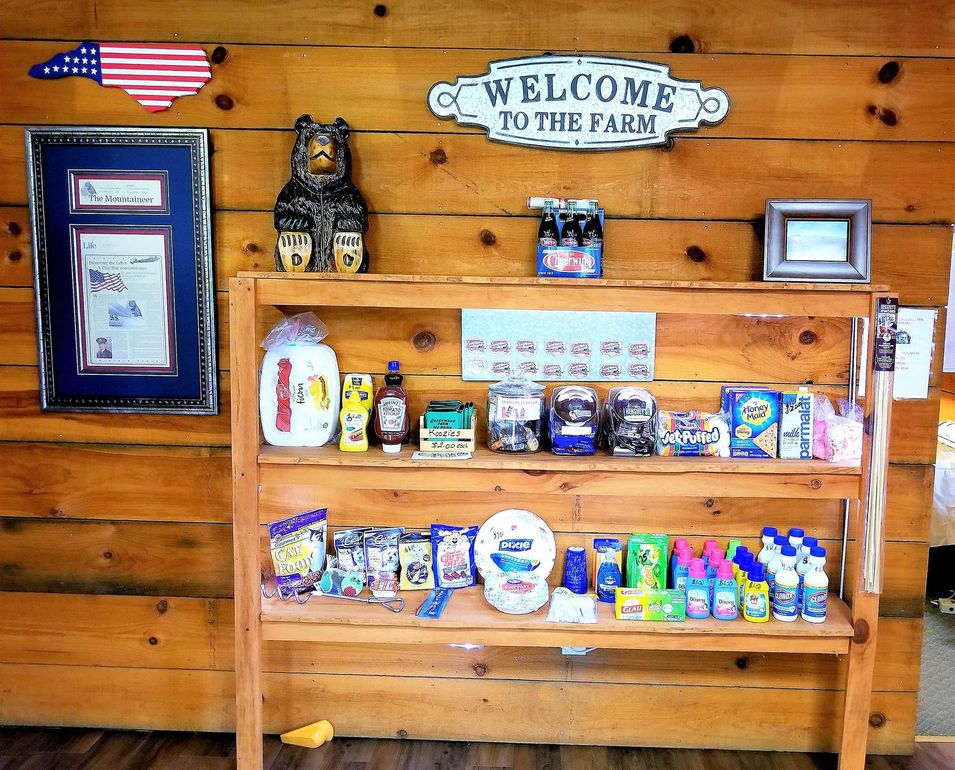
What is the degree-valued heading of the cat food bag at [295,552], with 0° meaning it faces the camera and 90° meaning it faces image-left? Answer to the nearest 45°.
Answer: approximately 0°

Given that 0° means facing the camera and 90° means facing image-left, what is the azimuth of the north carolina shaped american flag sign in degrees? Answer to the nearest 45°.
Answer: approximately 0°
